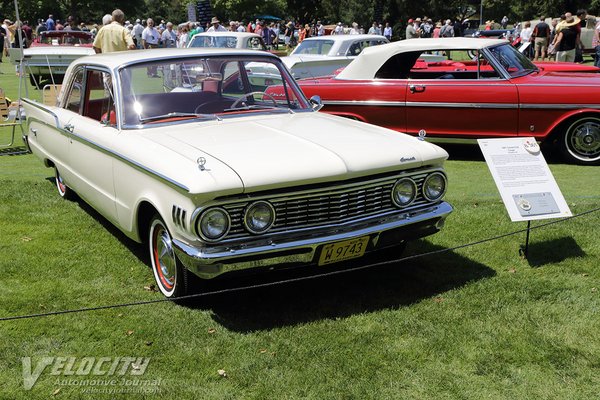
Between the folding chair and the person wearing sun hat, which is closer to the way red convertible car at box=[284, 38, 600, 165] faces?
the person wearing sun hat

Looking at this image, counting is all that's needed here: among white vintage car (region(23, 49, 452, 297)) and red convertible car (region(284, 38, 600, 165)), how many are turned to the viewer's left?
0

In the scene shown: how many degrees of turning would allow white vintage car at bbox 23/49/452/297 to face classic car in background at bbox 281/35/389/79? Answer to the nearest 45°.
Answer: approximately 135° to its left

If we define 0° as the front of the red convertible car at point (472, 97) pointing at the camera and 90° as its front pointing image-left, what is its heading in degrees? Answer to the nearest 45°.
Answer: approximately 270°

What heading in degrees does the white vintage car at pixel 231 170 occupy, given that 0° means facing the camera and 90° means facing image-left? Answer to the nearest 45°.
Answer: approximately 315°

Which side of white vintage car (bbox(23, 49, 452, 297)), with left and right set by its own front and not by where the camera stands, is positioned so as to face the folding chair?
back

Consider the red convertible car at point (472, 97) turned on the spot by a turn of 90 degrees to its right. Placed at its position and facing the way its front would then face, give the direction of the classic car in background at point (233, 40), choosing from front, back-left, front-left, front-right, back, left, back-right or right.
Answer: back-right

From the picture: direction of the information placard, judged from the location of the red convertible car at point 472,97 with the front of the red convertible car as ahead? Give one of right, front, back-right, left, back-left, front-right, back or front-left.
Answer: right

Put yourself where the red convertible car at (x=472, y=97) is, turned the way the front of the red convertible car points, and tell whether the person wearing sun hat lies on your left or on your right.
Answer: on your left

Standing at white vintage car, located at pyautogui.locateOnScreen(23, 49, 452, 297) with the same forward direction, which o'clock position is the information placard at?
The information placard is roughly at 10 o'clock from the white vintage car.

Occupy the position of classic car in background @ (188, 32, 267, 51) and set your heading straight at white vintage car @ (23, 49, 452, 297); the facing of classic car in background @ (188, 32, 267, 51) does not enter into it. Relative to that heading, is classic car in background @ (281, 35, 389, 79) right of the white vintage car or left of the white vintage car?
left

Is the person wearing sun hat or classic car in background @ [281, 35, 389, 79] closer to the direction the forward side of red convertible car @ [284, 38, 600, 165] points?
the person wearing sun hat

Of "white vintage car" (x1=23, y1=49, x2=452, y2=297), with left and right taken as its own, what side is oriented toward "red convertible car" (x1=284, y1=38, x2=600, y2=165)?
left

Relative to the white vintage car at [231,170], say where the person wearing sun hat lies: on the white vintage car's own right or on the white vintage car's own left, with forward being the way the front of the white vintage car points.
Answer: on the white vintage car's own left
